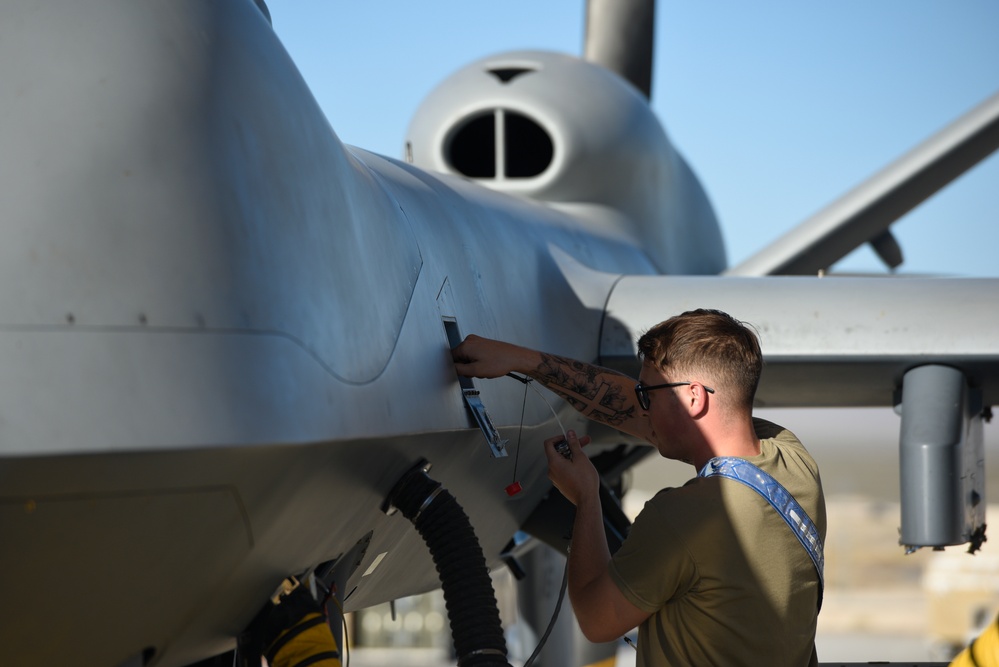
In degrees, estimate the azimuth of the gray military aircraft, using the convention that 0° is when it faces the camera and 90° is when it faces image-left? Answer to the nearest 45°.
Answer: approximately 45°

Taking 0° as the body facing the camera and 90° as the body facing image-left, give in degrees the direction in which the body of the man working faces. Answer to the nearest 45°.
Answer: approximately 135°

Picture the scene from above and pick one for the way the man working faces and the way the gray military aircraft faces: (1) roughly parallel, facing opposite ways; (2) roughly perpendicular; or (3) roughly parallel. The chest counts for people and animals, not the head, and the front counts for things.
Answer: roughly perpendicular
